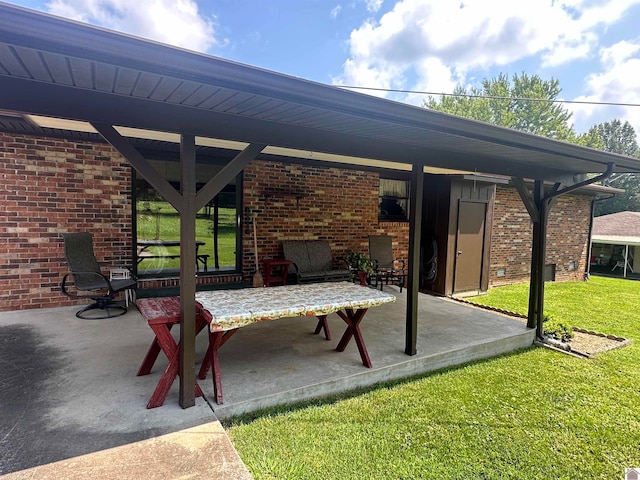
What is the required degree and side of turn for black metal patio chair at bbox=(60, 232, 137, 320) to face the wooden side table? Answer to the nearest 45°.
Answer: approximately 45° to its left

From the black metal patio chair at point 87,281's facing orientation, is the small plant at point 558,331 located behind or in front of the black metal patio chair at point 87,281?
in front

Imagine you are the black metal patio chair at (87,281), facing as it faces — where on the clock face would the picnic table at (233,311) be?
The picnic table is roughly at 1 o'clock from the black metal patio chair.

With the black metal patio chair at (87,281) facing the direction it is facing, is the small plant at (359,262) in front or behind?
in front

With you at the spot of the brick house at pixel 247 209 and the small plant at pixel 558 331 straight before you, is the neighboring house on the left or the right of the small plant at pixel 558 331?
left

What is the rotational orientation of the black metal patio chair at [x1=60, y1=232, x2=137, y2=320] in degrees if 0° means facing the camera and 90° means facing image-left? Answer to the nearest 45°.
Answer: approximately 315°

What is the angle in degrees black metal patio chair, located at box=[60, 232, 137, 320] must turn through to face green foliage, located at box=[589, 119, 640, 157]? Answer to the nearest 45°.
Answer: approximately 45° to its left

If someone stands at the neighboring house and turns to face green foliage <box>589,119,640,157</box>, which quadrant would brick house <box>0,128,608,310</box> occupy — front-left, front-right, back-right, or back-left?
back-left
